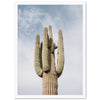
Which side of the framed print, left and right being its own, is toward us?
front
